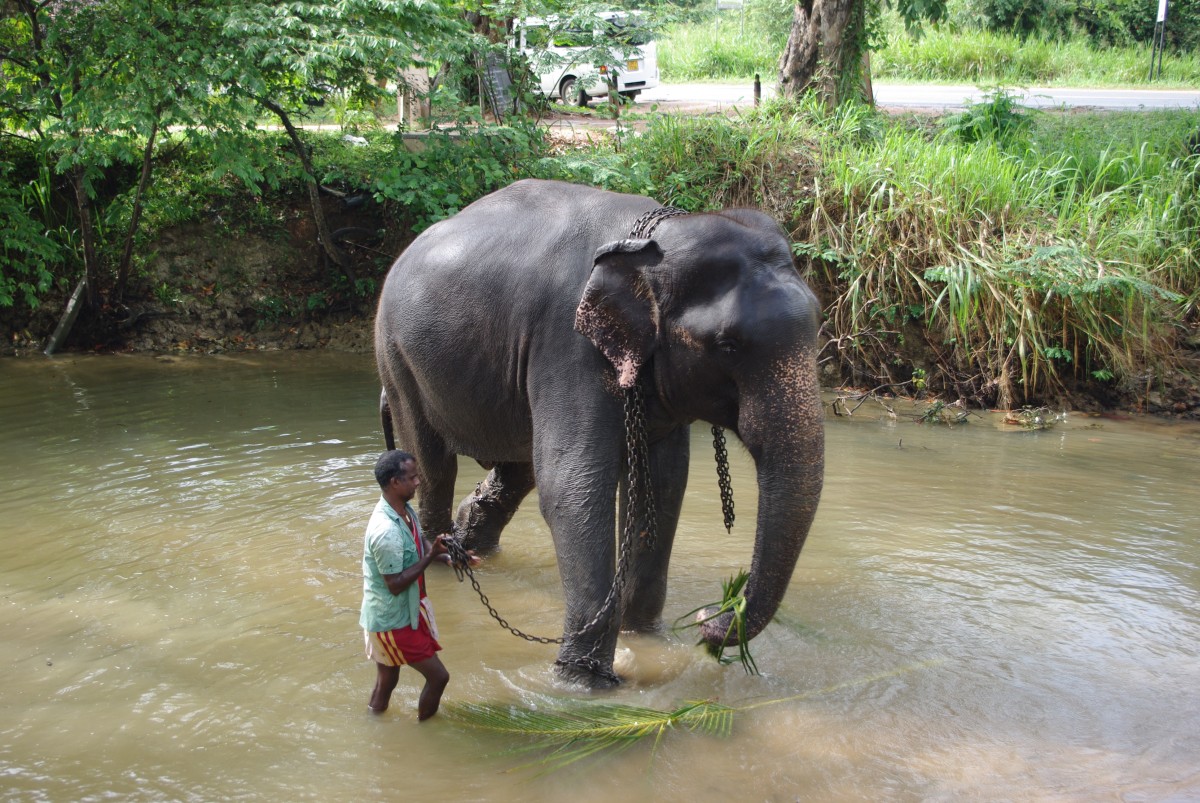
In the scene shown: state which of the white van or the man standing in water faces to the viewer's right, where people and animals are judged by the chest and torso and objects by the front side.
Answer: the man standing in water

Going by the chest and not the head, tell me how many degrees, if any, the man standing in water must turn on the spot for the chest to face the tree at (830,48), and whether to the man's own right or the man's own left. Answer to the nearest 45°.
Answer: approximately 45° to the man's own left

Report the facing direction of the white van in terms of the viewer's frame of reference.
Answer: facing away from the viewer and to the left of the viewer

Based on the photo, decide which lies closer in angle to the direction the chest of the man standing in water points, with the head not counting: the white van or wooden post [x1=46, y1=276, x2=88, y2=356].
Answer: the white van

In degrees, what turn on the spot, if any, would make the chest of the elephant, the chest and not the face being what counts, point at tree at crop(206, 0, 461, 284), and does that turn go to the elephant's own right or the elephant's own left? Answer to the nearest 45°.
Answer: approximately 135° to the elephant's own left

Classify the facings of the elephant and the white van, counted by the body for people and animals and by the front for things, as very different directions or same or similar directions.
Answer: very different directions

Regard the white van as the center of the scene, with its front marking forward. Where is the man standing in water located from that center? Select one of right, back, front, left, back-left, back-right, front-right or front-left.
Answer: back-left

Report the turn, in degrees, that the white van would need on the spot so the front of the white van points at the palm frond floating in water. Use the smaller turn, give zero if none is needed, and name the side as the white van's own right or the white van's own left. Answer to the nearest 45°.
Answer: approximately 135° to the white van's own left

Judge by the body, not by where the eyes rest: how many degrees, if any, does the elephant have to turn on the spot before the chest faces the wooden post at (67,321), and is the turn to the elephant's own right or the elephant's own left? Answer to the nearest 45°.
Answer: approximately 180°

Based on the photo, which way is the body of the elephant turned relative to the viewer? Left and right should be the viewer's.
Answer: facing the viewer and to the right of the viewer

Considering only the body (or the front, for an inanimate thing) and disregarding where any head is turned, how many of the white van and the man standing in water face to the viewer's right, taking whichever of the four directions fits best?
1

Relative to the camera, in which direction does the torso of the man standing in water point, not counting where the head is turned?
to the viewer's right

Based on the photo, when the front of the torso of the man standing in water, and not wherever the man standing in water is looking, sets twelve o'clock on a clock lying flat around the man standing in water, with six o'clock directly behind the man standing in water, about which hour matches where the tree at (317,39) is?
The tree is roughly at 9 o'clock from the man standing in water.

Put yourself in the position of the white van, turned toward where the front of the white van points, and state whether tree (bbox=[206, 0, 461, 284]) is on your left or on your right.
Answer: on your left
